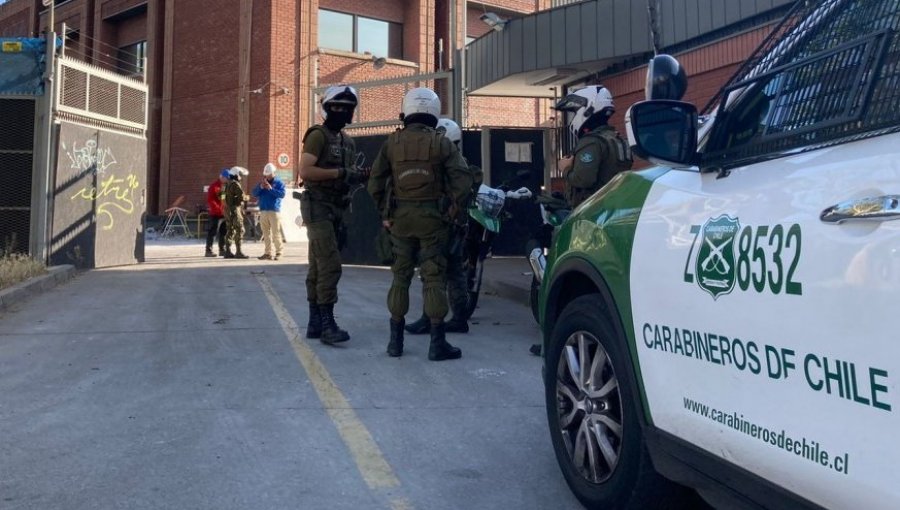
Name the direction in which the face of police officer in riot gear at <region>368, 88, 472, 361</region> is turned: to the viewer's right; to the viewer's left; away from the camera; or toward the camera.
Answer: away from the camera

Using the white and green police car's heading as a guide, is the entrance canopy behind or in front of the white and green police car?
in front

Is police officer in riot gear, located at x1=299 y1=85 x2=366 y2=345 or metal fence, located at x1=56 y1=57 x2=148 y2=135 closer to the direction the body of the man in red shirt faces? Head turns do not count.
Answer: the police officer in riot gear

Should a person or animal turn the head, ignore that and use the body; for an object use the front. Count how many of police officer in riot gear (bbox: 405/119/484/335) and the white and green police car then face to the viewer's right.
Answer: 0

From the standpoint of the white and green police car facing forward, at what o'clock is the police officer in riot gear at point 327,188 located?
The police officer in riot gear is roughly at 12 o'clock from the white and green police car.

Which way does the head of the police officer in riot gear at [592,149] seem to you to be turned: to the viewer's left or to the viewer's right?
to the viewer's left

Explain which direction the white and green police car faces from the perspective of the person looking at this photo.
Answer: facing away from the viewer and to the left of the viewer

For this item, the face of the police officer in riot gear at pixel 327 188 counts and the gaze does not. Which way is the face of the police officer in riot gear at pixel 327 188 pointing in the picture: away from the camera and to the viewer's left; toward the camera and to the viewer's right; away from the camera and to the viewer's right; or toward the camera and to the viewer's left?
toward the camera and to the viewer's right

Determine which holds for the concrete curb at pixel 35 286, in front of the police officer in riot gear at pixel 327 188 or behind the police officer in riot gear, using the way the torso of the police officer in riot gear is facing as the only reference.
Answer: behind
